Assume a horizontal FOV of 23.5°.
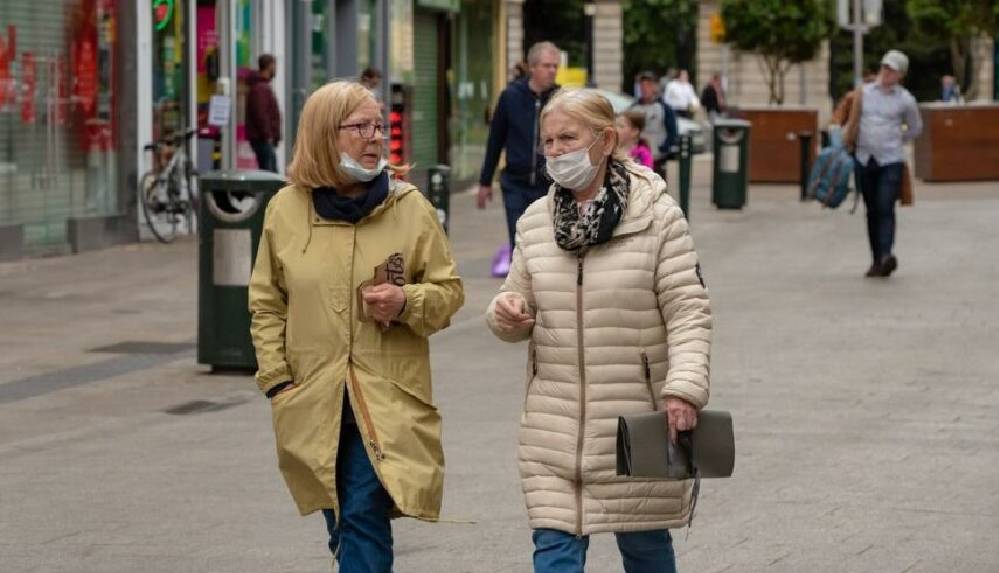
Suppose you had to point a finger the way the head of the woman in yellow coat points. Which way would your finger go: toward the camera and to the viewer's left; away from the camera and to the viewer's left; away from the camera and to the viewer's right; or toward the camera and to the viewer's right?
toward the camera and to the viewer's right

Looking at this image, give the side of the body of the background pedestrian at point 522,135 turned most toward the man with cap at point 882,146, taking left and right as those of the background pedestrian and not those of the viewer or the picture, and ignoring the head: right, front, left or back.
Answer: left

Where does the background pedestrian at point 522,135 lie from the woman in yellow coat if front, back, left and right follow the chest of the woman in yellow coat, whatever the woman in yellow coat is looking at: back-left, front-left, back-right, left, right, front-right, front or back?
back

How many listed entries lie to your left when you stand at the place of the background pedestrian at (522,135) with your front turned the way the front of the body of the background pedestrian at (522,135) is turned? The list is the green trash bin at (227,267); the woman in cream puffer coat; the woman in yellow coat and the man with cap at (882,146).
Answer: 1

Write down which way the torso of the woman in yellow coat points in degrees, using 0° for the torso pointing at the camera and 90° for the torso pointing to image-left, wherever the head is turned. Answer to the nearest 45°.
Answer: approximately 0°

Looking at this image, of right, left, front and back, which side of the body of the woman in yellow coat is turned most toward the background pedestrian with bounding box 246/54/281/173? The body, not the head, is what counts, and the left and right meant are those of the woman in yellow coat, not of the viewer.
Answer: back

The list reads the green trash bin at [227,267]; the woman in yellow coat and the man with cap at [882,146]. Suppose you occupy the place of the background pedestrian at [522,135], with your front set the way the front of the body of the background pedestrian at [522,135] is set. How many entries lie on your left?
1

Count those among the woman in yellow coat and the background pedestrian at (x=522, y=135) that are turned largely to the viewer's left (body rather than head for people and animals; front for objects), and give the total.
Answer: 0

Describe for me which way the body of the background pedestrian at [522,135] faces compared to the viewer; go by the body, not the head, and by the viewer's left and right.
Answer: facing the viewer and to the right of the viewer

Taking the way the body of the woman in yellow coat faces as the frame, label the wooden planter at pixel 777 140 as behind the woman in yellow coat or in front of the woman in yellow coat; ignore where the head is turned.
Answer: behind

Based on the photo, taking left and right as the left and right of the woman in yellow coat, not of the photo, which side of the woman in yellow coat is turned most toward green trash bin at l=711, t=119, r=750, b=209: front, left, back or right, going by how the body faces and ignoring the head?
back

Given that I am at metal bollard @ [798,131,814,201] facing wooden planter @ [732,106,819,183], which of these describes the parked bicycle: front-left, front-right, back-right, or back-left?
back-left
